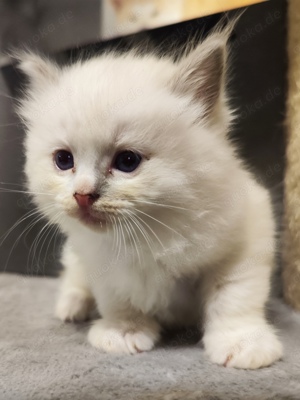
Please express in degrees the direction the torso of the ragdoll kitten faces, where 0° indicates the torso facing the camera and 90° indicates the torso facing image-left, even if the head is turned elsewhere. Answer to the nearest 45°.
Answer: approximately 45°
